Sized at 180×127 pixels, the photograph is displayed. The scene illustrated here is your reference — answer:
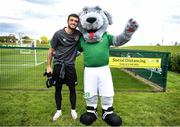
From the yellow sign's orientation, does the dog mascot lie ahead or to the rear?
ahead

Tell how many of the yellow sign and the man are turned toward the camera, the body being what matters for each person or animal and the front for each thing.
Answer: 2

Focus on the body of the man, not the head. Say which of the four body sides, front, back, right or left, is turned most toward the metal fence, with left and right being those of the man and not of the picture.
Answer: back

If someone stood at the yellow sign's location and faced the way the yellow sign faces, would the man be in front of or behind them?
in front

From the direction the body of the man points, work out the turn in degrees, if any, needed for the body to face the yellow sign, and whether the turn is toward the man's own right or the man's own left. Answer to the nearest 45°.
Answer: approximately 135° to the man's own left

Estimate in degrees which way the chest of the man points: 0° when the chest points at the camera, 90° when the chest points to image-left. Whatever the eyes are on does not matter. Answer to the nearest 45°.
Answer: approximately 0°

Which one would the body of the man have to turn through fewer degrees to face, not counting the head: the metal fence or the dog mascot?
the dog mascot

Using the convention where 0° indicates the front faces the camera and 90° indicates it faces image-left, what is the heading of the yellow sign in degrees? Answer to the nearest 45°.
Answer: approximately 0°

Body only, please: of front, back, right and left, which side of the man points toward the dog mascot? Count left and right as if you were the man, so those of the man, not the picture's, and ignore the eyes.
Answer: left

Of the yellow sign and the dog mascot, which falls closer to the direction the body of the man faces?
the dog mascot
